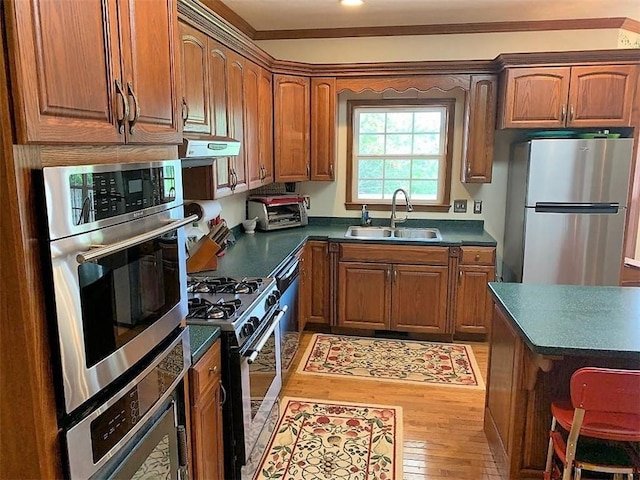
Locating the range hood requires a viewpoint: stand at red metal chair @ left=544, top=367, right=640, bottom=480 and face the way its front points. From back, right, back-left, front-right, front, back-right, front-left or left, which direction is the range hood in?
front-left

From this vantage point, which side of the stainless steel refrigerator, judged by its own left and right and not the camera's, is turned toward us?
front

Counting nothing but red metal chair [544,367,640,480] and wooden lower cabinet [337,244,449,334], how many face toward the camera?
1

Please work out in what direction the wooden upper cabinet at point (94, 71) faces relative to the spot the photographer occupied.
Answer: facing the viewer and to the right of the viewer

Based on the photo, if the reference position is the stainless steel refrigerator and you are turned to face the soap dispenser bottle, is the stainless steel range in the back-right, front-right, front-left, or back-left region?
front-left

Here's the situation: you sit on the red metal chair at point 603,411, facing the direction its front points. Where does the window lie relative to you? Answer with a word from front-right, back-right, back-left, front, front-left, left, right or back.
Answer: front

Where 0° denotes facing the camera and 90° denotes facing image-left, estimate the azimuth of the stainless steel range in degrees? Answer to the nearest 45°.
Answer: approximately 315°

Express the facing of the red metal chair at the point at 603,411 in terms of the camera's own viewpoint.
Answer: facing away from the viewer and to the left of the viewer

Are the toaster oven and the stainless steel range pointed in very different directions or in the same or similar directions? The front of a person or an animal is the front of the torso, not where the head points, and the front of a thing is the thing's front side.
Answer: same or similar directions

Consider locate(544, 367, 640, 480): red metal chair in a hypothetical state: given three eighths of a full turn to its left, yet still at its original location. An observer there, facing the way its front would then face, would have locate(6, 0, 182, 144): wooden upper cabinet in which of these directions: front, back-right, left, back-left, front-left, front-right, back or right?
front-right

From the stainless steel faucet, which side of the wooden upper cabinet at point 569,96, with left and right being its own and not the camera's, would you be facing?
right

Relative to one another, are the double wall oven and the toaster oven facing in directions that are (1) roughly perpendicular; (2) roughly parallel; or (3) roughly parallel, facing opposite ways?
roughly parallel

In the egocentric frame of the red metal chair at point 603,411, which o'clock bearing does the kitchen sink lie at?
The kitchen sink is roughly at 12 o'clock from the red metal chair.

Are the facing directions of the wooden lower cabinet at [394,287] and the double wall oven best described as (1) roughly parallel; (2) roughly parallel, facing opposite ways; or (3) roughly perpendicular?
roughly perpendicular

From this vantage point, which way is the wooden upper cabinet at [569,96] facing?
toward the camera

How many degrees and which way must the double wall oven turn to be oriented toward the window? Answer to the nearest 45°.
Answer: approximately 90° to its left
